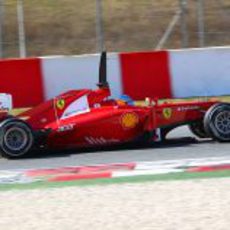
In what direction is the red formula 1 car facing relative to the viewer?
to the viewer's right

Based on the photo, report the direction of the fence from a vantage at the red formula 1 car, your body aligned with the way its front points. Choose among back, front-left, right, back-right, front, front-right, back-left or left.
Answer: left

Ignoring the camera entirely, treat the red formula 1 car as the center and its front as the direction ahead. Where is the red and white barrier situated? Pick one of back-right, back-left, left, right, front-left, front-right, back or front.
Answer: left
